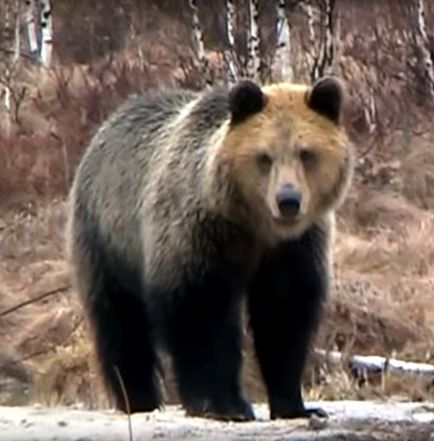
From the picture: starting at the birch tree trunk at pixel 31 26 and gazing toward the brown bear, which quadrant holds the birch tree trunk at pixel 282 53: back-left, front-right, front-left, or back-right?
front-left

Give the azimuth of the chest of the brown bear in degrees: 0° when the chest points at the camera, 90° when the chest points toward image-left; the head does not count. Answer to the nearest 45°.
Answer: approximately 315°

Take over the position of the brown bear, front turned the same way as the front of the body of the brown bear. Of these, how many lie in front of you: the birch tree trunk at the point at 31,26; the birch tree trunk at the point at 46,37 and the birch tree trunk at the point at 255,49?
0

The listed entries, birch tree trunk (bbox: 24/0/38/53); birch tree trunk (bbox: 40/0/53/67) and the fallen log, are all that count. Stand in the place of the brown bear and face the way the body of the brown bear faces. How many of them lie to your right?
0

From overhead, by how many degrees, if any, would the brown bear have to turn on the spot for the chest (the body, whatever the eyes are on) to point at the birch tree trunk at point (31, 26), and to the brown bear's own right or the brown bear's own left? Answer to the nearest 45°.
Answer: approximately 135° to the brown bear's own left

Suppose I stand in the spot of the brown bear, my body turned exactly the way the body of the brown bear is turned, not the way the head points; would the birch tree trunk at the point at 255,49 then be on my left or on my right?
on my left

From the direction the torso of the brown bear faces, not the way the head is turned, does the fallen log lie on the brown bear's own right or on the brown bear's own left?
on the brown bear's own left

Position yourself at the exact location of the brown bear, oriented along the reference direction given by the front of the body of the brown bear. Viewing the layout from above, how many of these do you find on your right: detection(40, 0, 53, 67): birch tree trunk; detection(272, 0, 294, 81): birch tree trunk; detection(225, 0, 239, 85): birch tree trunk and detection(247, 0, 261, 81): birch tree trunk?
0

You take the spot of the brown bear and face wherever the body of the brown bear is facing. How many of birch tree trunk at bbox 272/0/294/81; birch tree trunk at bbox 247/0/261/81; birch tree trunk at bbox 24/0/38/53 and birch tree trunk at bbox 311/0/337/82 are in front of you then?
0

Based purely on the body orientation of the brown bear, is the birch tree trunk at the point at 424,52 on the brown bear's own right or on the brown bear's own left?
on the brown bear's own left

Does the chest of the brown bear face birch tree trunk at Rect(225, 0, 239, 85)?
no

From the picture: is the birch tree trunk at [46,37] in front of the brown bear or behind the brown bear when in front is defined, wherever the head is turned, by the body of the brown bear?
behind

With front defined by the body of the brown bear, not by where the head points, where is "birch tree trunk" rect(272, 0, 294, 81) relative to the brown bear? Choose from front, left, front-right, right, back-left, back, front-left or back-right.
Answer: back-left

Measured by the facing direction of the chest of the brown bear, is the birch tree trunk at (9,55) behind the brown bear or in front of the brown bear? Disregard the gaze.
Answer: behind

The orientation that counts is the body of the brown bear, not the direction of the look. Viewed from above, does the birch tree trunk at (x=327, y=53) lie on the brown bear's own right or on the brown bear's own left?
on the brown bear's own left
